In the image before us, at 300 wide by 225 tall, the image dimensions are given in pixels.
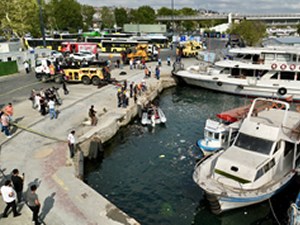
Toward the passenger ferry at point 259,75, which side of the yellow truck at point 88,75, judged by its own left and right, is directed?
back

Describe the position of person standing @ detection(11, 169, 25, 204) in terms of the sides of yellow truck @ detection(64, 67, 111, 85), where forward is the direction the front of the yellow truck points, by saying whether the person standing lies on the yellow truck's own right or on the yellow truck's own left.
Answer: on the yellow truck's own left

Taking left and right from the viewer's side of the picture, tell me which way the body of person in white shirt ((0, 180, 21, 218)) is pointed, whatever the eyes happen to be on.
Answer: facing away from the viewer and to the right of the viewer

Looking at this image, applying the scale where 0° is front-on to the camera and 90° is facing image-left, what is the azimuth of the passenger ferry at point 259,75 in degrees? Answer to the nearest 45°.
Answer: approximately 90°

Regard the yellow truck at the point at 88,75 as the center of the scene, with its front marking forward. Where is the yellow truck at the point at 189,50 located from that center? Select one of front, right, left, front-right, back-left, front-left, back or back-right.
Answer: back-right

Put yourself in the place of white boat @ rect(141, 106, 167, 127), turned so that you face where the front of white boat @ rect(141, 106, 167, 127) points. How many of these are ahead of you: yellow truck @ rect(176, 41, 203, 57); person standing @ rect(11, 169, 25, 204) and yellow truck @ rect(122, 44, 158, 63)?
2

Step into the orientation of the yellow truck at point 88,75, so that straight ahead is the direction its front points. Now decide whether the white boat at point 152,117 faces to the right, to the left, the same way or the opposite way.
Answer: to the right

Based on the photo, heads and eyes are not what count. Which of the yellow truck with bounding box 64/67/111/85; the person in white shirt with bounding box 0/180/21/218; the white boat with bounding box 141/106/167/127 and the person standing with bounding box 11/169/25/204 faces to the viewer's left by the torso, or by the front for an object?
the yellow truck

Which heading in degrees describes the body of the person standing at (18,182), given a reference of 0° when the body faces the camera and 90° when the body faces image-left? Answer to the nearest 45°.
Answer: approximately 225°

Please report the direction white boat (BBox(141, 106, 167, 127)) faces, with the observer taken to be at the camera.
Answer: facing away from the viewer

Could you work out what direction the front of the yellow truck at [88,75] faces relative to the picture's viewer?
facing to the left of the viewer
